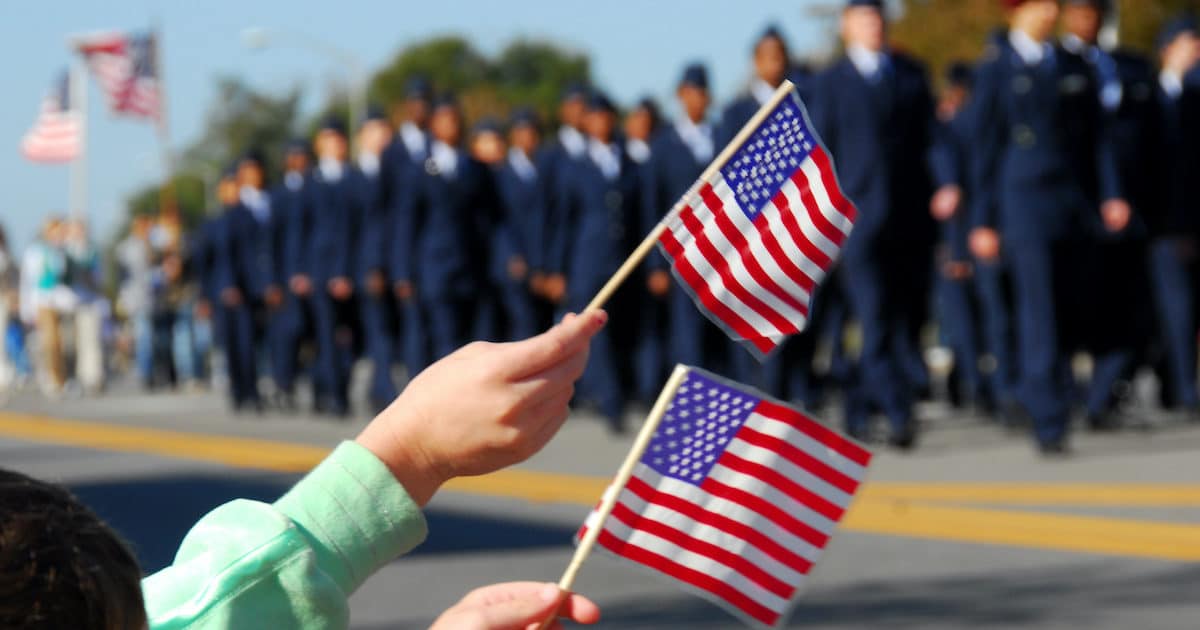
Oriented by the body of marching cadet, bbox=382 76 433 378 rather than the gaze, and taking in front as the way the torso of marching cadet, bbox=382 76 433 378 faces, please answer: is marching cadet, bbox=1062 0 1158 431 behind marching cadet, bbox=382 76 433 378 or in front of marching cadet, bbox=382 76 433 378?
in front

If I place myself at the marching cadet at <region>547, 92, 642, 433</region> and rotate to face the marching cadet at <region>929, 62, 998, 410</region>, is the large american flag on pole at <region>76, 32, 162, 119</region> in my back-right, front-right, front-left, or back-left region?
back-left

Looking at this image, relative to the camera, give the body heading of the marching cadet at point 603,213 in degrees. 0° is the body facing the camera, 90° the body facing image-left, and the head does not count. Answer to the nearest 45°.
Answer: approximately 315°

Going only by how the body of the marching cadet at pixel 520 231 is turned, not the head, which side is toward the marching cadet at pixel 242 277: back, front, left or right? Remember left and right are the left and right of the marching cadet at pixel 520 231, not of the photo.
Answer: back

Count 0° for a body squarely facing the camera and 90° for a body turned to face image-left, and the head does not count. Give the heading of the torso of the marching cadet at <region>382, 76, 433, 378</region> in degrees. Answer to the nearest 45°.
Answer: approximately 315°

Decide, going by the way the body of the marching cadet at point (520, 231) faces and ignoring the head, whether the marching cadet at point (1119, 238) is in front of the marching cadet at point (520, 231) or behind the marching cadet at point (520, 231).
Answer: in front

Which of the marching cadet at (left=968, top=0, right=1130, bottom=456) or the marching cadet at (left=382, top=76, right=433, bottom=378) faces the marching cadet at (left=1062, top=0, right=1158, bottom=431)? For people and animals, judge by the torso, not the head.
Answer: the marching cadet at (left=382, top=76, right=433, bottom=378)

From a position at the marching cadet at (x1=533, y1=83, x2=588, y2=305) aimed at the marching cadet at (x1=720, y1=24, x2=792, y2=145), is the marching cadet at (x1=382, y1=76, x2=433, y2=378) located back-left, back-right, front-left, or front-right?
back-right

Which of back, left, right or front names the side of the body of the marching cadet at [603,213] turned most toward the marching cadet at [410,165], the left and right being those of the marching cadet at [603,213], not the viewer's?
back

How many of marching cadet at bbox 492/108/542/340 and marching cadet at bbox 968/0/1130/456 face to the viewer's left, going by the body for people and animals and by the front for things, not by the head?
0

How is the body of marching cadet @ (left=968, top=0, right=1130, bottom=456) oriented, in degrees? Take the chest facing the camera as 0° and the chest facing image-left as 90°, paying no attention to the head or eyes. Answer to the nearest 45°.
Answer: approximately 0°

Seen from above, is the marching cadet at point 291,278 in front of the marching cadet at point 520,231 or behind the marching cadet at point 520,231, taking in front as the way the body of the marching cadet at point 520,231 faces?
behind
